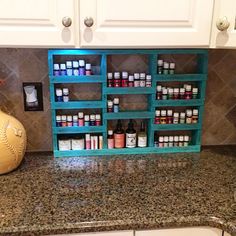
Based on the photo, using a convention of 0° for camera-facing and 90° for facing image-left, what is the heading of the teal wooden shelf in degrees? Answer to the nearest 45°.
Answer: approximately 0°
